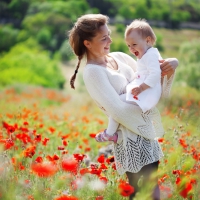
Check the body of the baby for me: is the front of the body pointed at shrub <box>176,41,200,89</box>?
no

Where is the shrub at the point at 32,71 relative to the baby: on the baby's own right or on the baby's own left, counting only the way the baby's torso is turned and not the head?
on the baby's own right

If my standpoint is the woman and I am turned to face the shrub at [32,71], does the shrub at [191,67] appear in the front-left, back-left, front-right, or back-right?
front-right

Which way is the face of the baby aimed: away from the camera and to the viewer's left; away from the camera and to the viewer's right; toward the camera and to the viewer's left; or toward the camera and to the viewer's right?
toward the camera and to the viewer's left
